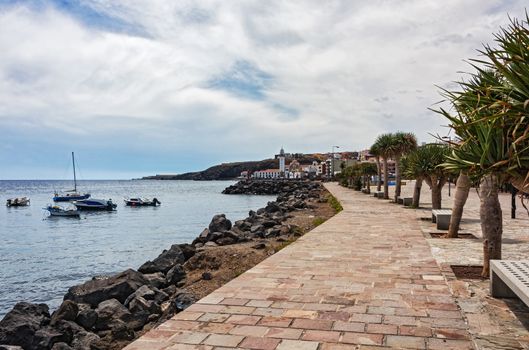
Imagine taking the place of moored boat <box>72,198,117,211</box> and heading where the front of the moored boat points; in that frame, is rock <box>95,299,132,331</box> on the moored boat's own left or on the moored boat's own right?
on the moored boat's own left

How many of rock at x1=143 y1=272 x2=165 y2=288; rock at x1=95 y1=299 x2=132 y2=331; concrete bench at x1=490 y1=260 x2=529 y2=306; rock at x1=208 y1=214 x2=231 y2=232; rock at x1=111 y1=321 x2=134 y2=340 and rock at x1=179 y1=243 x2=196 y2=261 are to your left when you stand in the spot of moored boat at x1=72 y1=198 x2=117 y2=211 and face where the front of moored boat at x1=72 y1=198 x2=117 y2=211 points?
6

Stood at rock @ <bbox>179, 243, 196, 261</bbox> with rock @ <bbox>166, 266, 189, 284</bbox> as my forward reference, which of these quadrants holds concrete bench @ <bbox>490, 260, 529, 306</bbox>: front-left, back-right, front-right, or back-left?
front-left

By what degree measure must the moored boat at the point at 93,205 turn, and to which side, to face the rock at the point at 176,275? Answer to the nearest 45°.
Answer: approximately 90° to its left

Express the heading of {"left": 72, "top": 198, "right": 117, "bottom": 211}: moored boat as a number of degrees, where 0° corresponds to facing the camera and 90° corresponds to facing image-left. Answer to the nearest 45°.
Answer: approximately 90°

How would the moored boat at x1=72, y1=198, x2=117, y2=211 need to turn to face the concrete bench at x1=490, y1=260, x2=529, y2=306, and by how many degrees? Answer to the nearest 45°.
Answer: approximately 90° to its left

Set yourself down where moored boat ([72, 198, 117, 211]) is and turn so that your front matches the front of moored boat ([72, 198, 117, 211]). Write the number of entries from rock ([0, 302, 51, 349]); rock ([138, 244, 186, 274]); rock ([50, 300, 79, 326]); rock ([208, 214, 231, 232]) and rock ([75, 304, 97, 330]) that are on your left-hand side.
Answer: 5

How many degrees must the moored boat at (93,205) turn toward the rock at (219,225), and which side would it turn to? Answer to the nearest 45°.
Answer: approximately 90° to its left

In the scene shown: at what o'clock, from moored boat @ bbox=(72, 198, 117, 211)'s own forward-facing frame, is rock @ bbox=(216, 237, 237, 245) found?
The rock is roughly at 9 o'clock from the moored boat.

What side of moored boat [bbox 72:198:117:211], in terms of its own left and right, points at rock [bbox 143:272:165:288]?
left

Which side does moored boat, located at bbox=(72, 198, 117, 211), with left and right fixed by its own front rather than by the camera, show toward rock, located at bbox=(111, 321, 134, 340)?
left

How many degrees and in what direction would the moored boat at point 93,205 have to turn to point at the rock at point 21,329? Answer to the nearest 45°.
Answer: approximately 90° to its left

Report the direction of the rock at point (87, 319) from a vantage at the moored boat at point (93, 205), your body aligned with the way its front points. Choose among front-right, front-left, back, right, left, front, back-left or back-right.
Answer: left
